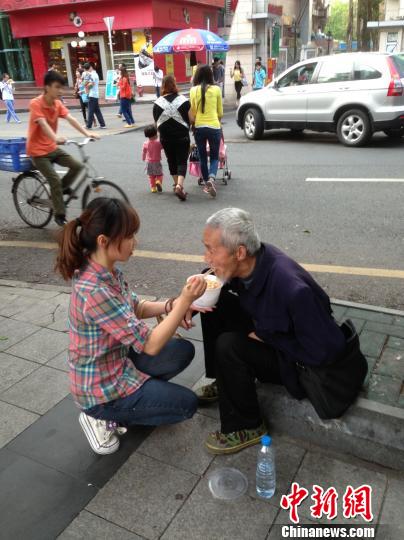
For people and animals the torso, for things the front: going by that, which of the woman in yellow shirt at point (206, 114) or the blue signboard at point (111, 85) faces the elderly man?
the blue signboard

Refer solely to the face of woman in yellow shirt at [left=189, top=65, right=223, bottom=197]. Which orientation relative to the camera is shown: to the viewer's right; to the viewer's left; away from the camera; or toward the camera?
away from the camera

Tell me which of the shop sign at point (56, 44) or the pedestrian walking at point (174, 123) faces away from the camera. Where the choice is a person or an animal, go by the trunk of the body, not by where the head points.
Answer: the pedestrian walking

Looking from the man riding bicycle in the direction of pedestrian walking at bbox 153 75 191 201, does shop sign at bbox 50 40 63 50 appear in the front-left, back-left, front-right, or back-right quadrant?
front-left

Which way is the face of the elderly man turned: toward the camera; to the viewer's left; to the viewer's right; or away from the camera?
to the viewer's left

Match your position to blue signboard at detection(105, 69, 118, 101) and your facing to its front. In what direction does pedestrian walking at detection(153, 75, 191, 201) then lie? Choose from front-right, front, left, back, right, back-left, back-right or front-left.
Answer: front

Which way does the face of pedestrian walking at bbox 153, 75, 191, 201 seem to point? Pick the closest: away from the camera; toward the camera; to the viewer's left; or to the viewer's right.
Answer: away from the camera

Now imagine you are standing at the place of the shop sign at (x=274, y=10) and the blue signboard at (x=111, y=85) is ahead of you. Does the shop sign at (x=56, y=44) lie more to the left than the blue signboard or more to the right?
right

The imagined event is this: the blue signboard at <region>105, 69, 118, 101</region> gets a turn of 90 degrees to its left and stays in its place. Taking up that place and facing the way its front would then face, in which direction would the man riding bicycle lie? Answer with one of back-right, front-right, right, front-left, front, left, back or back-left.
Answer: right

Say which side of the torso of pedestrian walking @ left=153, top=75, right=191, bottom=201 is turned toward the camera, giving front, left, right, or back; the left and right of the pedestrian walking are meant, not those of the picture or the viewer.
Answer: back

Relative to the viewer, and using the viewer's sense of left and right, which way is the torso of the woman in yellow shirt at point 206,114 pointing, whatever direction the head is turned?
facing away from the viewer

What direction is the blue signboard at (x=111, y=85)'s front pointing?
toward the camera

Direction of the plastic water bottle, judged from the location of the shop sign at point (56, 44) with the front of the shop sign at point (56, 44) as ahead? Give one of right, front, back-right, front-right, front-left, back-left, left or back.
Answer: front

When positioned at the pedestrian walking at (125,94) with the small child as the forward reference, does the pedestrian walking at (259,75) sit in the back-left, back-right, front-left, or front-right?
back-left

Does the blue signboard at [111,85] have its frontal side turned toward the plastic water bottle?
yes

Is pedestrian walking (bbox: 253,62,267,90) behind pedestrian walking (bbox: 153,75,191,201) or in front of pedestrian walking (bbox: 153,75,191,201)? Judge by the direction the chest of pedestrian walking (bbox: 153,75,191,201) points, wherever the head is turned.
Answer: in front

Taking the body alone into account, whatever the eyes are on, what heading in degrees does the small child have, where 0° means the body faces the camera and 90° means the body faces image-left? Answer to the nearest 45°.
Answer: approximately 180°

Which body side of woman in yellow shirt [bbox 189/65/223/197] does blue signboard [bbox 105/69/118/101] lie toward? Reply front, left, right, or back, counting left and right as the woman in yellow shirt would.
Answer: front
